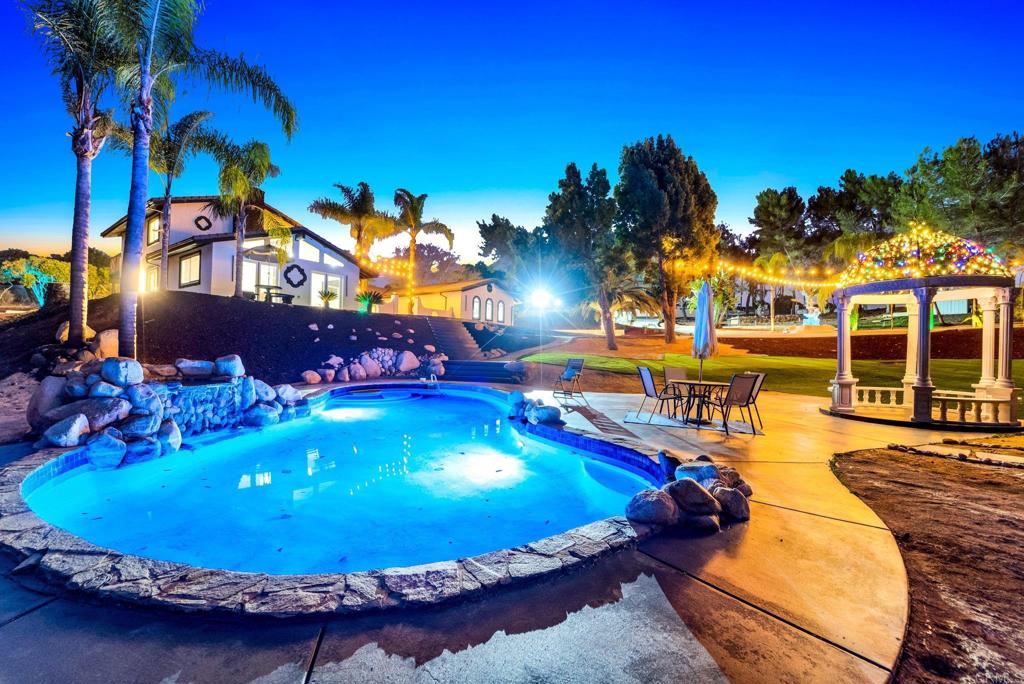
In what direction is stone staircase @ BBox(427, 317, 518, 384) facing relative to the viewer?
toward the camera

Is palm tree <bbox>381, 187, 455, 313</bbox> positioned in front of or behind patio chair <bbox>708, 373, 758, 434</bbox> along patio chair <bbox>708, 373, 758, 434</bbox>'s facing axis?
in front

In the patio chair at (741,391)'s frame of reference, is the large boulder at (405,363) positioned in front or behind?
in front

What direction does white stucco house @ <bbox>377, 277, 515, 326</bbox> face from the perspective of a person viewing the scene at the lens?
facing the viewer and to the right of the viewer

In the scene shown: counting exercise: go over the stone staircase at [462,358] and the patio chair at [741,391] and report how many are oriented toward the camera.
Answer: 1

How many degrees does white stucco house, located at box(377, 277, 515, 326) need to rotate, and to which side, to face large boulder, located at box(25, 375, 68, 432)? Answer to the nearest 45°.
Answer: approximately 45° to its right

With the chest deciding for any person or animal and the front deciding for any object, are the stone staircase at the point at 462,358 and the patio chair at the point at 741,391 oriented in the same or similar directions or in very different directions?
very different directions

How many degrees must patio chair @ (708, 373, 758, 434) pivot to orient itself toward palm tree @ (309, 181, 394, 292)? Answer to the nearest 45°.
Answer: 0° — it already faces it

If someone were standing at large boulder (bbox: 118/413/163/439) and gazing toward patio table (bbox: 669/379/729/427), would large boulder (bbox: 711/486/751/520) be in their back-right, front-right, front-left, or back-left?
front-right

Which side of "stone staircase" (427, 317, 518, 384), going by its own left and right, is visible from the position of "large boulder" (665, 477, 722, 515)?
front

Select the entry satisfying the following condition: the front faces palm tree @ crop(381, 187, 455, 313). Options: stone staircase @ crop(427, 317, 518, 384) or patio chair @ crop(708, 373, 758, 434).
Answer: the patio chair

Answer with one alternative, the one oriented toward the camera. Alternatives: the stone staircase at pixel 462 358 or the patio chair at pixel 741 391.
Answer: the stone staircase

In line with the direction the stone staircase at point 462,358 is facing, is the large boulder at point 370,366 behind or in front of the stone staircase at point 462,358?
in front
